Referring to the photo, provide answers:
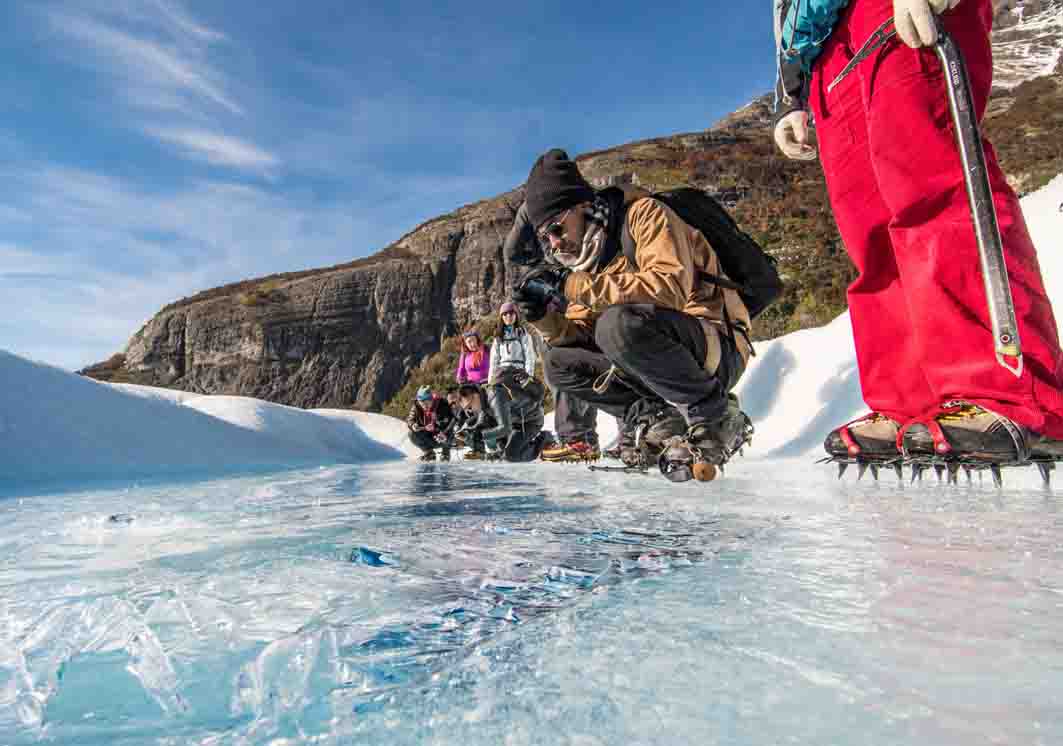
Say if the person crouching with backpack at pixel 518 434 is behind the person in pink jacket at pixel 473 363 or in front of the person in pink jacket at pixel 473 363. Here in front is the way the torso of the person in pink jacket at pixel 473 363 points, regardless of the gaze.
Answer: in front

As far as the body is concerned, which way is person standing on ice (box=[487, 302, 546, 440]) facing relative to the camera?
toward the camera

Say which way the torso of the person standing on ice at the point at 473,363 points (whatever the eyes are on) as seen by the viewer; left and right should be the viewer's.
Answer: facing the viewer

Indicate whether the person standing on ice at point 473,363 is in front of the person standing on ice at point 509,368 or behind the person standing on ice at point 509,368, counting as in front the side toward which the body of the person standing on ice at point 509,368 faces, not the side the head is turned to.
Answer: behind

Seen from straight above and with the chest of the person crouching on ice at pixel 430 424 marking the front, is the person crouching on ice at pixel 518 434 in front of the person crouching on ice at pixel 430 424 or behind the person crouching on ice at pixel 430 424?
in front

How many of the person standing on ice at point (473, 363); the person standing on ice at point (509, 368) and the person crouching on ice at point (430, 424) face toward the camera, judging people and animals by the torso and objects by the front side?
3
